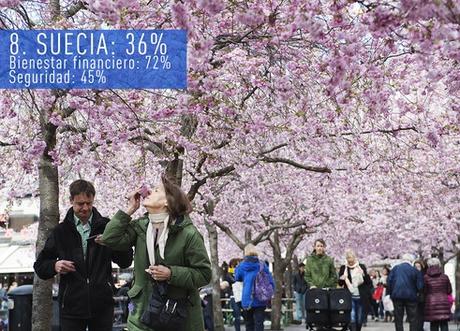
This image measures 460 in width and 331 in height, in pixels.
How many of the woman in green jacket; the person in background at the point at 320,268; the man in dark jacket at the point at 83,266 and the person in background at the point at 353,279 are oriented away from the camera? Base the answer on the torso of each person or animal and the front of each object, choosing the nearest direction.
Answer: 0

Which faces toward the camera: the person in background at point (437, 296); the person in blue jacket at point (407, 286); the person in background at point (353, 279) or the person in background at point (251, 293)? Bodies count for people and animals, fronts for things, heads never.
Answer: the person in background at point (353, 279)

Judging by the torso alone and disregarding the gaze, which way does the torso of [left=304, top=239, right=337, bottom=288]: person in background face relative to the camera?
toward the camera

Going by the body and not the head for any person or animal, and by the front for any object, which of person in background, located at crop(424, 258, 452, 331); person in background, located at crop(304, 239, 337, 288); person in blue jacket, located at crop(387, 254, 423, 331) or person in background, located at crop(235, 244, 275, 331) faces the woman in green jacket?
person in background, located at crop(304, 239, 337, 288)

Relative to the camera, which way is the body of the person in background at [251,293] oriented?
away from the camera

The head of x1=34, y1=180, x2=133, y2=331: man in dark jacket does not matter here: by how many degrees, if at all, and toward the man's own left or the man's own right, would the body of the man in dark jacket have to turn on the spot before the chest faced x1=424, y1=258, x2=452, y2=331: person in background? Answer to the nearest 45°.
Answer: approximately 135° to the man's own left

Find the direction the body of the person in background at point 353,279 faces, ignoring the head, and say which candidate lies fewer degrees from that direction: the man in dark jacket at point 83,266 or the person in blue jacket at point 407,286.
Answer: the man in dark jacket

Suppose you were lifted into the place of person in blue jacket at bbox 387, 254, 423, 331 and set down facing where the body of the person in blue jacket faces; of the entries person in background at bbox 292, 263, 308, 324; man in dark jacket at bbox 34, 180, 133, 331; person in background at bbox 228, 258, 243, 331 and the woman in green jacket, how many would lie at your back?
2

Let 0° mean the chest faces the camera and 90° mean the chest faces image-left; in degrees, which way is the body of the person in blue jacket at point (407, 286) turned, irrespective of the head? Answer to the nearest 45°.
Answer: approximately 180°

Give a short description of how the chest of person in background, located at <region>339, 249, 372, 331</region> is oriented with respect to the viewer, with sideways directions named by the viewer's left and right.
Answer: facing the viewer

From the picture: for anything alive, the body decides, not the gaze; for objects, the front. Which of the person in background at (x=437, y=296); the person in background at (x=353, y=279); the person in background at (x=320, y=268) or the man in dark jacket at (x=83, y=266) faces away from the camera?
the person in background at (x=437, y=296)

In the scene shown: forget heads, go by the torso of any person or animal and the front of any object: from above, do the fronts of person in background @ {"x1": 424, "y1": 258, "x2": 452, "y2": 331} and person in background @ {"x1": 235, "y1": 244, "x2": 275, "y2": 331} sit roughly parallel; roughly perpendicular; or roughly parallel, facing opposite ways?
roughly parallel
